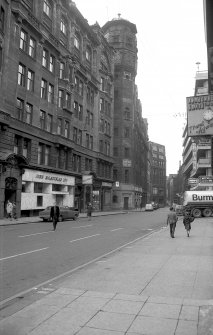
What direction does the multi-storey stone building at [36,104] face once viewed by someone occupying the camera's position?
facing the viewer and to the right of the viewer

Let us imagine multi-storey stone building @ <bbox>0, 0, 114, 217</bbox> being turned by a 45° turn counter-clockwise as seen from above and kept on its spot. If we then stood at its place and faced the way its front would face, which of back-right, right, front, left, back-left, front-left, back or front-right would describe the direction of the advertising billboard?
right

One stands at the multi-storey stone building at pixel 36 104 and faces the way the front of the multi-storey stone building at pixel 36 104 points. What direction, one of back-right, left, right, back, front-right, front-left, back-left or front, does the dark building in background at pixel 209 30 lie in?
front-right
